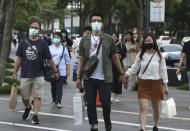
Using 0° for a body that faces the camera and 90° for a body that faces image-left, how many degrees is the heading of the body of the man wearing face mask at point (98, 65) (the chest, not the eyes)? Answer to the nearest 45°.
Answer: approximately 0°

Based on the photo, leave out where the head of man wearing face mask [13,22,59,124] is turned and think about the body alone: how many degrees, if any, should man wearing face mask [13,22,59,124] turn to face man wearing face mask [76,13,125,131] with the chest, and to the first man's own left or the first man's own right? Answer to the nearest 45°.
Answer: approximately 45° to the first man's own left

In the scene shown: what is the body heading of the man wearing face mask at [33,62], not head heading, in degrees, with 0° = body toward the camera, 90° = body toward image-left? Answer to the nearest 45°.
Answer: approximately 0°

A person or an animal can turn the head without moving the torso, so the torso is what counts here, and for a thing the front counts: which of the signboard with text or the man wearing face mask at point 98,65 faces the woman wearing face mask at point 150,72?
the signboard with text

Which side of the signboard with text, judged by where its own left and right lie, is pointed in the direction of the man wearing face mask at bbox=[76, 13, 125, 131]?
front

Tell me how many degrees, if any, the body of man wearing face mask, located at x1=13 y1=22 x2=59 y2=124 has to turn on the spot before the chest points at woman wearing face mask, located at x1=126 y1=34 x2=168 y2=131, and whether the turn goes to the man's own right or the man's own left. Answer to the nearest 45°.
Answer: approximately 45° to the man's own left

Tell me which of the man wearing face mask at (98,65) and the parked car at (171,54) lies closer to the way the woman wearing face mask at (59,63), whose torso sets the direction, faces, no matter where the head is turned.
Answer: the man wearing face mask

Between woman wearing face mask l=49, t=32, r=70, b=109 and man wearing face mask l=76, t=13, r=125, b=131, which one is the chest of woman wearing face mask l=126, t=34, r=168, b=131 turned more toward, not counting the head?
the man wearing face mask
